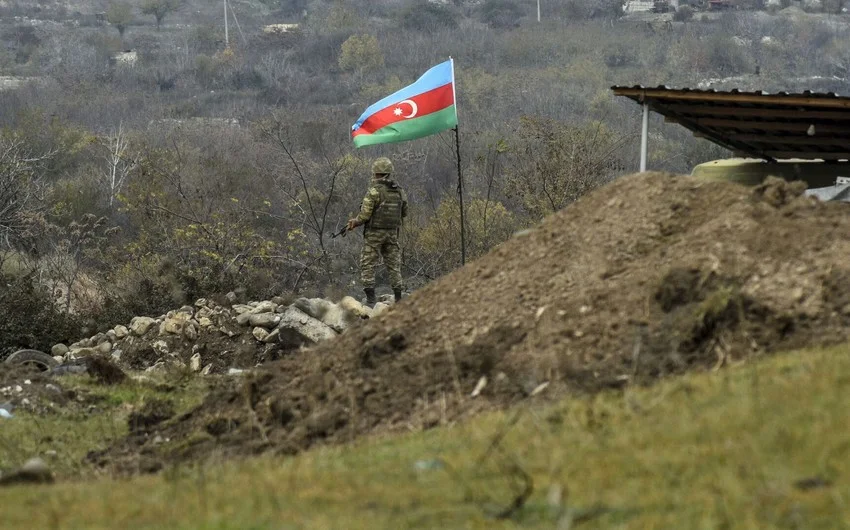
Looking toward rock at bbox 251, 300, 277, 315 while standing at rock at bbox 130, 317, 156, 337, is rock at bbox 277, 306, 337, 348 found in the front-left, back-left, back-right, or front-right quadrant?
front-right

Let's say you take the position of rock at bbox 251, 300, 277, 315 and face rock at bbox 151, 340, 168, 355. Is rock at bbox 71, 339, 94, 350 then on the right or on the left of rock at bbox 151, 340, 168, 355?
right

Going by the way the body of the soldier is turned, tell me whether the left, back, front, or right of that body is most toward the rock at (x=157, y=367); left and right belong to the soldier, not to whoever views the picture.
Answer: left

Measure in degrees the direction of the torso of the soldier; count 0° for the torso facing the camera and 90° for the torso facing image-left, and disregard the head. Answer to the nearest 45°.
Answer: approximately 135°

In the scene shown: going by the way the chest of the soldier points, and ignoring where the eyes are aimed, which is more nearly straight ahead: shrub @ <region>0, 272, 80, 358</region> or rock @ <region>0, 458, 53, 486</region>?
the shrub
